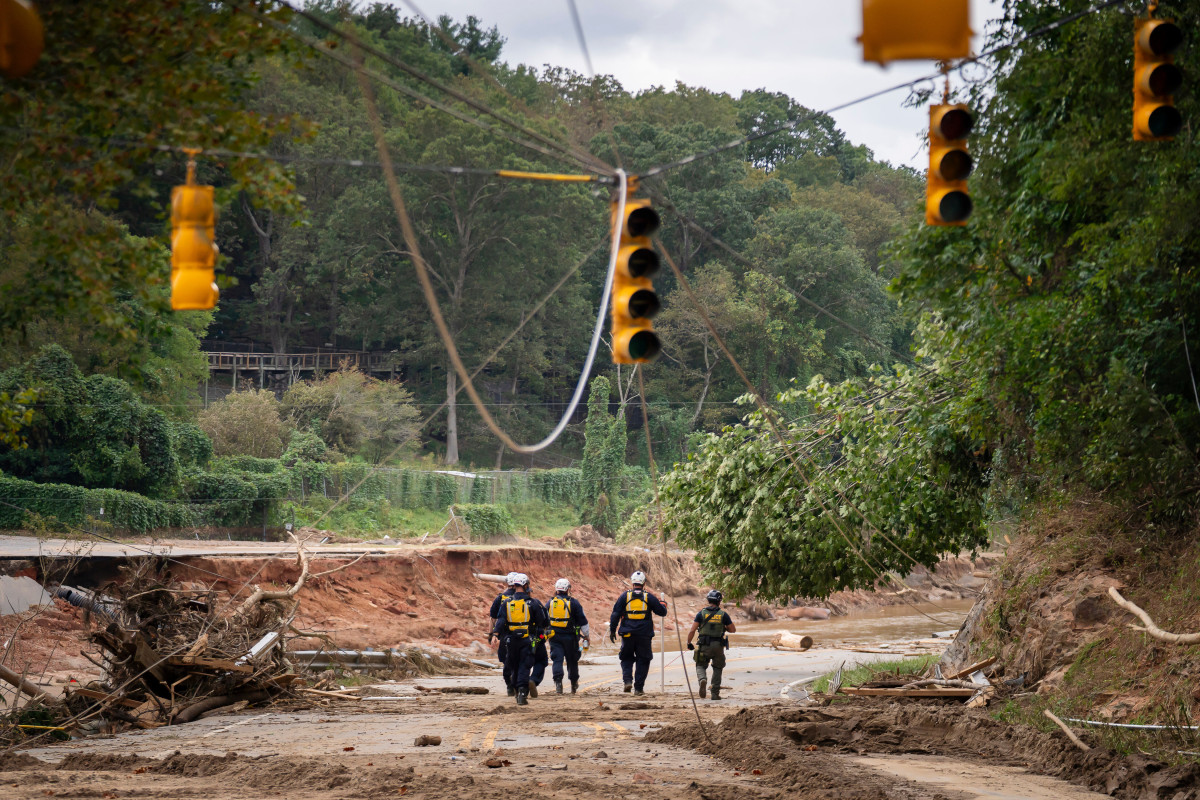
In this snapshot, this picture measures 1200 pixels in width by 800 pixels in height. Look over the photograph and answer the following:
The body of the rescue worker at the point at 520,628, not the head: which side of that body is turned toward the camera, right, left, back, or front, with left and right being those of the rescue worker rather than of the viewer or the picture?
back

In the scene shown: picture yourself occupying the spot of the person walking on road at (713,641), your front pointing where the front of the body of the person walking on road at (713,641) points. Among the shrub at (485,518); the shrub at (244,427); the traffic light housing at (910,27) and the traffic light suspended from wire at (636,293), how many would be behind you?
2

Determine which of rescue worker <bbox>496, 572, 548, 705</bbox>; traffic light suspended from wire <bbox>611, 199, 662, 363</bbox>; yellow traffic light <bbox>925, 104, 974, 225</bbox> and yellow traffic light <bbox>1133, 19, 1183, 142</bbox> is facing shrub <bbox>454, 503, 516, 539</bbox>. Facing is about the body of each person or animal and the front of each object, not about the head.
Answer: the rescue worker

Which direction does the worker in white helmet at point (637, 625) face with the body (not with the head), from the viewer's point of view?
away from the camera

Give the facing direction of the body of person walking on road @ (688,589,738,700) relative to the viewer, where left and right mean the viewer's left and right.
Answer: facing away from the viewer

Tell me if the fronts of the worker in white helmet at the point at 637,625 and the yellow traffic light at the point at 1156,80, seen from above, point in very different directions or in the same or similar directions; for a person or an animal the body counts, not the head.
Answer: very different directions

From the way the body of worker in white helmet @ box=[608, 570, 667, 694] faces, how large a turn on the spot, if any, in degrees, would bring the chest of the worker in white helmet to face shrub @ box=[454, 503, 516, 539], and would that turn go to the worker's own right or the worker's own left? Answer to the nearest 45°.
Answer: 0° — they already face it

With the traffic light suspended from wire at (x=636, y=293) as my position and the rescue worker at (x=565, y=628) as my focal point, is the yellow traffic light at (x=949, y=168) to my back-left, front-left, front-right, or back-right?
back-right

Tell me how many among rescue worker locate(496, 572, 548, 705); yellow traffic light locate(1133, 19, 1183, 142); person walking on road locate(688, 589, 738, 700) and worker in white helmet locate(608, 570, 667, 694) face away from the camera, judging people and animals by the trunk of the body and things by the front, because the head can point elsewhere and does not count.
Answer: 3

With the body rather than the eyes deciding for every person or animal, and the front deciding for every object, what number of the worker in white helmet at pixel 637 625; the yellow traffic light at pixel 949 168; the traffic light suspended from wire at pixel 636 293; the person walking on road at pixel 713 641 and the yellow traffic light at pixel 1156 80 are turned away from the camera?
2

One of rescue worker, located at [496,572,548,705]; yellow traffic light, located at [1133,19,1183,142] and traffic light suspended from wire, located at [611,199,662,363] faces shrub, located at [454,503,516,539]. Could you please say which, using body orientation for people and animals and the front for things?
the rescue worker

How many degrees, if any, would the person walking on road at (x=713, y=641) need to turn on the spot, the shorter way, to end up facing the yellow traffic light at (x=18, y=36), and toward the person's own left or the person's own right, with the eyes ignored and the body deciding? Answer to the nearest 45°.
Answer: approximately 180°

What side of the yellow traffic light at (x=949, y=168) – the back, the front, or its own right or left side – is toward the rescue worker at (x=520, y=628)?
back
